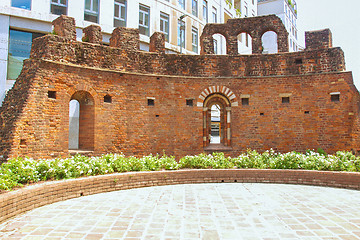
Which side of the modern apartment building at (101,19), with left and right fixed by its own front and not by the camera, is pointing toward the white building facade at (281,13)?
left

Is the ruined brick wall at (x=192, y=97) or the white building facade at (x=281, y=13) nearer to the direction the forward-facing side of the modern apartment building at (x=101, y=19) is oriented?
the ruined brick wall

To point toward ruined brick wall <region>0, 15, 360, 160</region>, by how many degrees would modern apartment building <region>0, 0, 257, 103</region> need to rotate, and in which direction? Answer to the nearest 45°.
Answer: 0° — it already faces it
